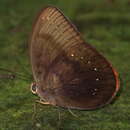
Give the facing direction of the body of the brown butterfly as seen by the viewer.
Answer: to the viewer's left
